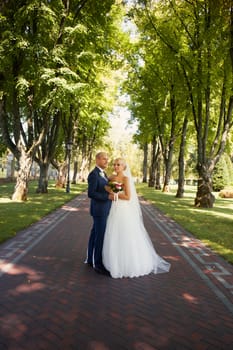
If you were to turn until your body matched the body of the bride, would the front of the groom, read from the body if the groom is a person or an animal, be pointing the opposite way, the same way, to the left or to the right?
to the left

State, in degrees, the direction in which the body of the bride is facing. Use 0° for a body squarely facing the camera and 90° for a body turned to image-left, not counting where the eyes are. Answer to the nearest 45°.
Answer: approximately 45°

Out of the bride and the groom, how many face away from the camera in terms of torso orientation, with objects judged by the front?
0
